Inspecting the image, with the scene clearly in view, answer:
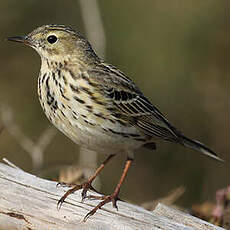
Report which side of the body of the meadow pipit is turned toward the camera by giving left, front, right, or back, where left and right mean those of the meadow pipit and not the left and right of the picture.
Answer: left
